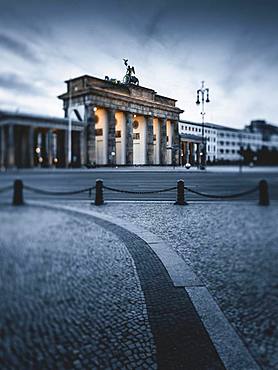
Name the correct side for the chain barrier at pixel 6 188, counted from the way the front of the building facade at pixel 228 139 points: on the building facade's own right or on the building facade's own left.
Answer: on the building facade's own right
